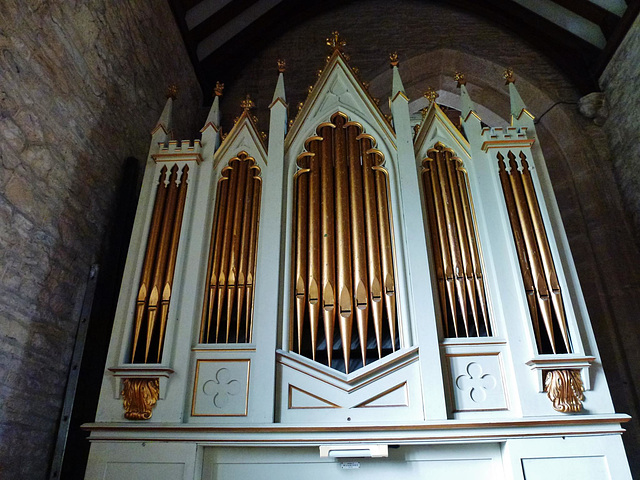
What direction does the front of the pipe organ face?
toward the camera
